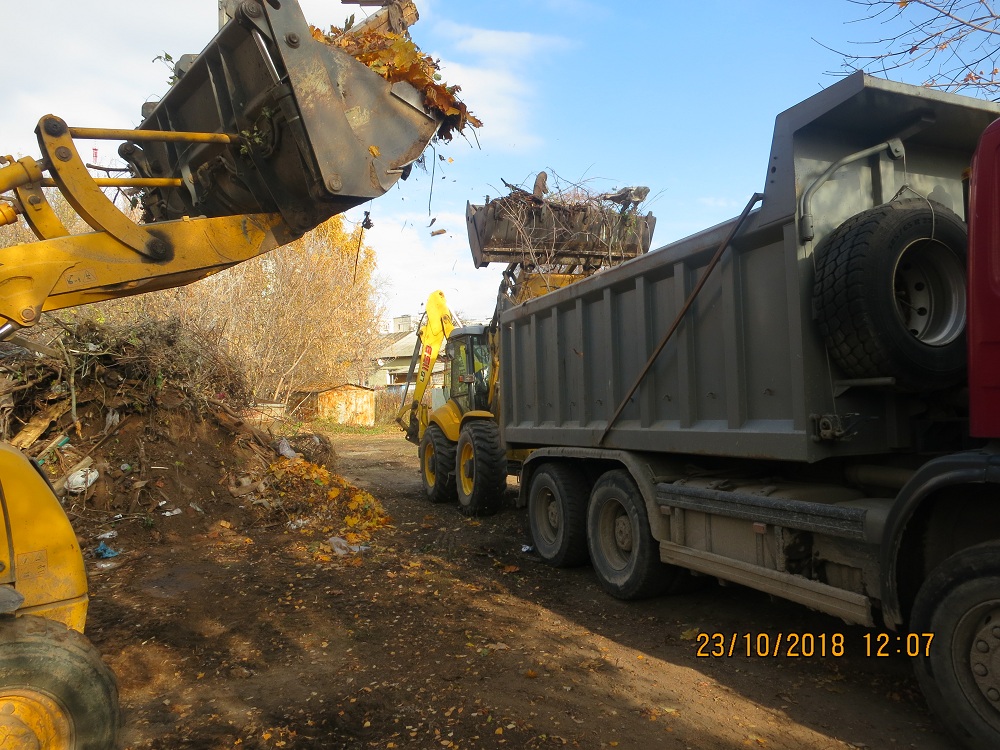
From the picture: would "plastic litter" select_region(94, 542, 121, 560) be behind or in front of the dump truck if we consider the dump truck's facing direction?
behind

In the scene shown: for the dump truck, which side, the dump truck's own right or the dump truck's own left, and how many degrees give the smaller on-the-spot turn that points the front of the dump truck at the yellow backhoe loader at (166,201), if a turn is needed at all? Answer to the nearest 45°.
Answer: approximately 90° to the dump truck's own right

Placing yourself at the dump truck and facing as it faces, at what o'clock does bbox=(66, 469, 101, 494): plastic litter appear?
The plastic litter is roughly at 5 o'clock from the dump truck.

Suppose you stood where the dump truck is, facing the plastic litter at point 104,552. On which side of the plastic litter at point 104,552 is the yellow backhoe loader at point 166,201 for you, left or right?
left

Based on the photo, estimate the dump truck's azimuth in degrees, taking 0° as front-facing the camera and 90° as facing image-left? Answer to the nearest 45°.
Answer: approximately 315°

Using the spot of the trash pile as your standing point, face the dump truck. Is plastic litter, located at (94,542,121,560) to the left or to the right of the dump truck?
right

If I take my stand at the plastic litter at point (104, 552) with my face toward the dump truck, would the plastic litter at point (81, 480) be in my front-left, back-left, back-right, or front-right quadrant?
back-left

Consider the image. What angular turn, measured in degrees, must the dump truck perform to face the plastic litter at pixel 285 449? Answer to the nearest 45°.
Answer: approximately 180°
